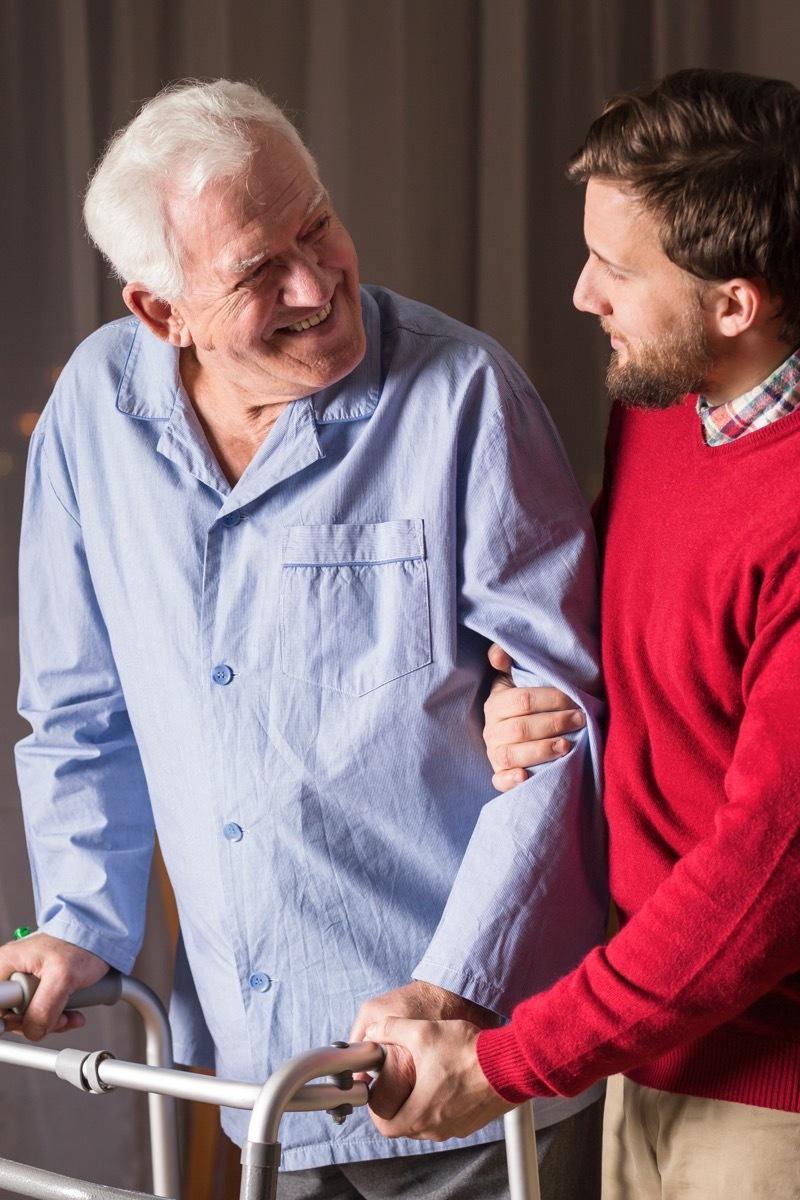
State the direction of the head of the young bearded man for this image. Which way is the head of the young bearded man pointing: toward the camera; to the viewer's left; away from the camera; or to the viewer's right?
to the viewer's left

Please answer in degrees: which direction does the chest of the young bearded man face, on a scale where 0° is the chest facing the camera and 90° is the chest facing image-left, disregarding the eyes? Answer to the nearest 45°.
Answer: approximately 45°
